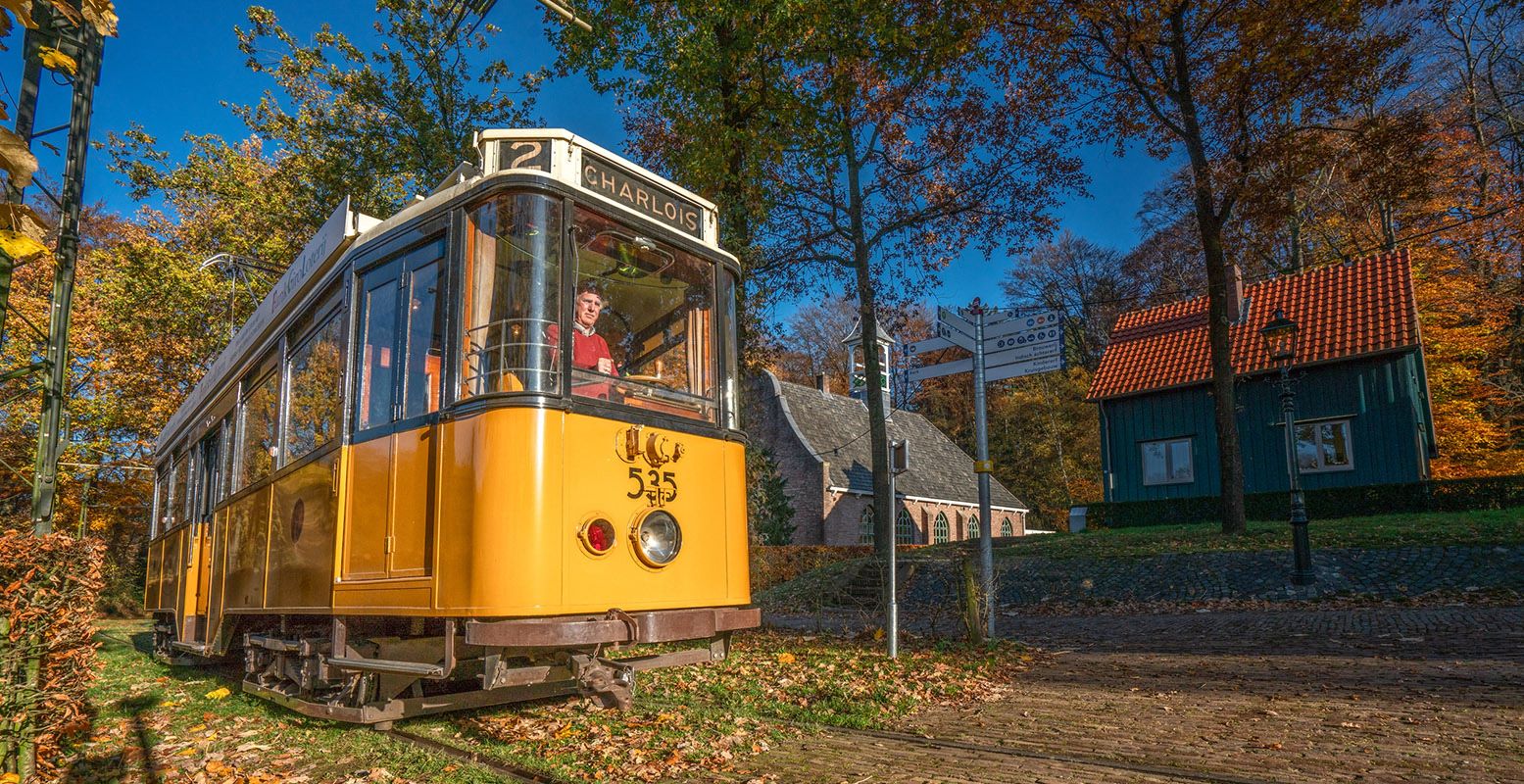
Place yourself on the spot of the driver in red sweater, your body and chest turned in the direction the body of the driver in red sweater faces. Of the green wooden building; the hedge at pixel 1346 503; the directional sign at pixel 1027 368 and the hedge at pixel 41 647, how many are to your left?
3

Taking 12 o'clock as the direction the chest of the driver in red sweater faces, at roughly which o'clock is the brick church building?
The brick church building is roughly at 8 o'clock from the driver in red sweater.

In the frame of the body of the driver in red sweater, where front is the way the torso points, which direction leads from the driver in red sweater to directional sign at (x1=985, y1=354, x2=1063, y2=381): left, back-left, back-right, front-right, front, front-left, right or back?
left

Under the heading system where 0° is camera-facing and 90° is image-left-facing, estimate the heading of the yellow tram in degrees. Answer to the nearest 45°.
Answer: approximately 315°

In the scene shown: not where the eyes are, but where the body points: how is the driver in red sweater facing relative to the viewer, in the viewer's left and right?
facing the viewer and to the right of the viewer

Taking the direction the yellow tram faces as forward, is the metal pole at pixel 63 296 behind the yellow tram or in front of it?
behind

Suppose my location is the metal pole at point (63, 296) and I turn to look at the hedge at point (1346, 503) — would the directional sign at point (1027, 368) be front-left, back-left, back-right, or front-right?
front-right

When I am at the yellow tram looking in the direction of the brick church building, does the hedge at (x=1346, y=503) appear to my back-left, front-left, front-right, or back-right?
front-right

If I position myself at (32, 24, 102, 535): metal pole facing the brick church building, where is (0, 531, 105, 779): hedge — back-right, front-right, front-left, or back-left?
back-right

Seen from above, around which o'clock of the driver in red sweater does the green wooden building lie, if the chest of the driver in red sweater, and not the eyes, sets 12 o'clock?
The green wooden building is roughly at 9 o'clock from the driver in red sweater.

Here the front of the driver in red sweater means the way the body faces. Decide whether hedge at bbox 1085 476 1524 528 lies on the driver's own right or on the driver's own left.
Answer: on the driver's own left

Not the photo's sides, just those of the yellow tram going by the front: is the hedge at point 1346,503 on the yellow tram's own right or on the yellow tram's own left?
on the yellow tram's own left
